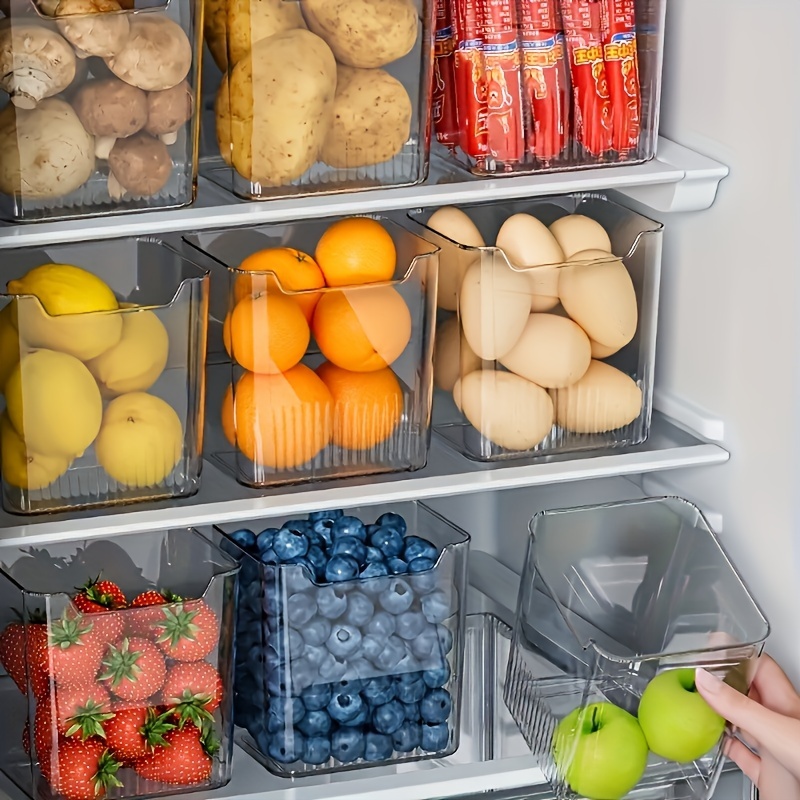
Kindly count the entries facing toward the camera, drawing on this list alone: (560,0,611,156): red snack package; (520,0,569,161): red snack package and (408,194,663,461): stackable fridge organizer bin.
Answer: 3

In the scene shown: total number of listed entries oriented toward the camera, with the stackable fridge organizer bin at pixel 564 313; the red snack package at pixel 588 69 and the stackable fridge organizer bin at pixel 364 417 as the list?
3

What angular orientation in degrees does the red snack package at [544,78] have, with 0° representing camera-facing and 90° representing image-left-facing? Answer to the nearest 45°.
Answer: approximately 0°

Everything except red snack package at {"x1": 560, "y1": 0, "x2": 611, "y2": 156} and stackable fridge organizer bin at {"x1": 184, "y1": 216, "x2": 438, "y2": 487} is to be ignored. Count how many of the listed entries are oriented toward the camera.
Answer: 2
